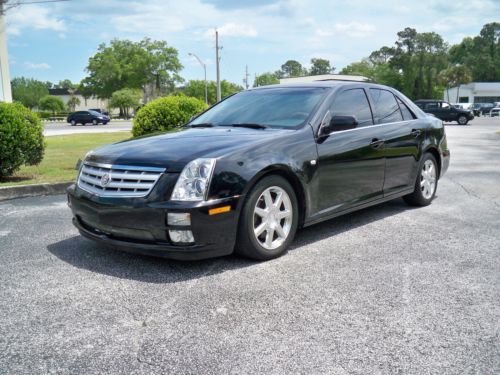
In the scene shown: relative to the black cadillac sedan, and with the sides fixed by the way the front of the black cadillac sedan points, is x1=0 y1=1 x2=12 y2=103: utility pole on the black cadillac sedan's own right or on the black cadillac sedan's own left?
on the black cadillac sedan's own right

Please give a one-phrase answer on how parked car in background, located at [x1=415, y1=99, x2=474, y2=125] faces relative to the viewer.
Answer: facing to the right of the viewer

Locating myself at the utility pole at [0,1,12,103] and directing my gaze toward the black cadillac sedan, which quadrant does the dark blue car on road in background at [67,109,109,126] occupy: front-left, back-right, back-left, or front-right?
back-left

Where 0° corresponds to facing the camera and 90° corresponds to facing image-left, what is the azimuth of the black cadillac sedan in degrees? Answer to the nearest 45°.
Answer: approximately 45°

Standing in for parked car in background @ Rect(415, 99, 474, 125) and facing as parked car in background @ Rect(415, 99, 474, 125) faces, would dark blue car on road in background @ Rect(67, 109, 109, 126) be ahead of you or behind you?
behind

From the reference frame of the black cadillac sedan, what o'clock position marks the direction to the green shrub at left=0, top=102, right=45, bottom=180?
The green shrub is roughly at 3 o'clock from the black cadillac sedan.

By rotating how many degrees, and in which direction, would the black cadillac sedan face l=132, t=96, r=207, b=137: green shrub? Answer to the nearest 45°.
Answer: approximately 135° to its right

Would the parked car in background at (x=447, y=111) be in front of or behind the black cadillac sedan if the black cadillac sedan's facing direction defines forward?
behind

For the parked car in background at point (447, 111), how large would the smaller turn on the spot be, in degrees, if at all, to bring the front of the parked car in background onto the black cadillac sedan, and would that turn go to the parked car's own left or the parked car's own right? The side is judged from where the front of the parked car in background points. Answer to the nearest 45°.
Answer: approximately 90° to the parked car's own right

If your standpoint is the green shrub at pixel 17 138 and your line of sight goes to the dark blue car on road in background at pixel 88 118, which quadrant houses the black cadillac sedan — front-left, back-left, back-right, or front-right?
back-right

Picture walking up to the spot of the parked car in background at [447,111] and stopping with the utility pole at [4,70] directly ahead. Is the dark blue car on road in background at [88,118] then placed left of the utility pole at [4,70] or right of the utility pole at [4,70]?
right
